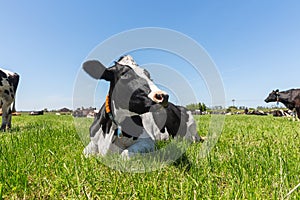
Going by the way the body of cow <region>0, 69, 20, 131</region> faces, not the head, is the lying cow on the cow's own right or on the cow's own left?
on the cow's own left

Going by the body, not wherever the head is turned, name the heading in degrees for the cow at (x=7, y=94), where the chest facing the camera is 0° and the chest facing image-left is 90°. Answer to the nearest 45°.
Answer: approximately 90°

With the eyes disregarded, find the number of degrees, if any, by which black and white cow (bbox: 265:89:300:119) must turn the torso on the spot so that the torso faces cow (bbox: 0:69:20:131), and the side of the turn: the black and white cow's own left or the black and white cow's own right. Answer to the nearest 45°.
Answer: approximately 45° to the black and white cow's own left

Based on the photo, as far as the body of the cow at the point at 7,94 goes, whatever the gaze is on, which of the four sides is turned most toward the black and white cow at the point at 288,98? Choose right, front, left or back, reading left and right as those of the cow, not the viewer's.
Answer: back

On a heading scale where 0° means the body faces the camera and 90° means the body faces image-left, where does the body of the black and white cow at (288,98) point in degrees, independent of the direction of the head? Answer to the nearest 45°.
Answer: approximately 90°

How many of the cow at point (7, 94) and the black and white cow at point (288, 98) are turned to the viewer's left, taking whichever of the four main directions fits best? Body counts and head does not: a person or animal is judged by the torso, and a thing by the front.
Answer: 2

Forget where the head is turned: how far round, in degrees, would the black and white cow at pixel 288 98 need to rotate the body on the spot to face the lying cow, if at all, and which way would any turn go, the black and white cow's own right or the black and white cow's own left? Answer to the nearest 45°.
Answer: approximately 90° to the black and white cow's own left

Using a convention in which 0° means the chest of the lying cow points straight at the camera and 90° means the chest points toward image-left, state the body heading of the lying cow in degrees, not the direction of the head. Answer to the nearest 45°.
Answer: approximately 45°
